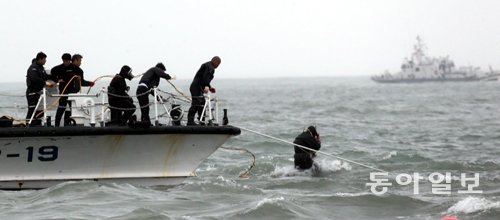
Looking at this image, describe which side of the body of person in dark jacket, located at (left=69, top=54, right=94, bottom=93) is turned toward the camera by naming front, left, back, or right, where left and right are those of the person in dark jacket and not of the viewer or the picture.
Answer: right

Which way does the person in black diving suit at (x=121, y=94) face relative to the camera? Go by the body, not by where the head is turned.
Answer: to the viewer's right

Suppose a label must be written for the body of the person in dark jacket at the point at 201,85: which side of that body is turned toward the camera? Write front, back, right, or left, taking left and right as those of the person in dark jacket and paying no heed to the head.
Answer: right

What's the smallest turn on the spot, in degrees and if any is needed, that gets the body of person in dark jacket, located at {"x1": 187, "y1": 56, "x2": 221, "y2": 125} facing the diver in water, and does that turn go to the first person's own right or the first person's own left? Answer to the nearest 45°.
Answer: approximately 45° to the first person's own left

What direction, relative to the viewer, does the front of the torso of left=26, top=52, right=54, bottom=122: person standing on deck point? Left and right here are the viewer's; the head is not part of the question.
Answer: facing to the right of the viewer

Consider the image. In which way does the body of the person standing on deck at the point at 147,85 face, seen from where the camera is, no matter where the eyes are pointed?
to the viewer's right

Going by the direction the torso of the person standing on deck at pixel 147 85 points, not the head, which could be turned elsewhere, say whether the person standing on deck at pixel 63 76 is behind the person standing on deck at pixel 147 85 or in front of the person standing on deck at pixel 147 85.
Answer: behind
